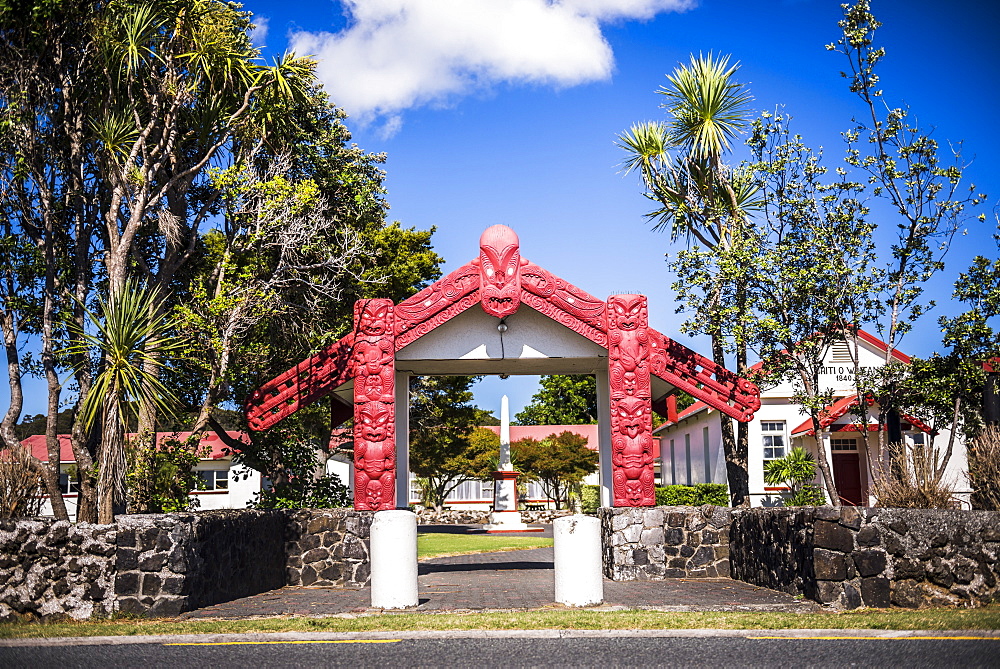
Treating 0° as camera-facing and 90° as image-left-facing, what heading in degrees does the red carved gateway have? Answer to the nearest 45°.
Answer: approximately 0°

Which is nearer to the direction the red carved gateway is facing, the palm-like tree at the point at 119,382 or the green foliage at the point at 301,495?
the palm-like tree

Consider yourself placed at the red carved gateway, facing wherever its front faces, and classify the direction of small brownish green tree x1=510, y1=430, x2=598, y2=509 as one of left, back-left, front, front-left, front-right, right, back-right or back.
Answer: back

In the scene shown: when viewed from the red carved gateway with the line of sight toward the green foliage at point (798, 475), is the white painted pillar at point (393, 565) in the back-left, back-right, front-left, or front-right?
back-right

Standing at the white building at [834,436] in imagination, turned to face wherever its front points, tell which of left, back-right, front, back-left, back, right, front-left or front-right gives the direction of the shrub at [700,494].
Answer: right

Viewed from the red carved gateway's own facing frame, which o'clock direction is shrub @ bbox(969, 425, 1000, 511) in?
The shrub is roughly at 10 o'clock from the red carved gateway.

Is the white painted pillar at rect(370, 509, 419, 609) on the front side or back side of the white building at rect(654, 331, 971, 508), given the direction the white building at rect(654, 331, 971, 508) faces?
on the front side

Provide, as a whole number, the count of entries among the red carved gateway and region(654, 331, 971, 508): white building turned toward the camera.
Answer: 2

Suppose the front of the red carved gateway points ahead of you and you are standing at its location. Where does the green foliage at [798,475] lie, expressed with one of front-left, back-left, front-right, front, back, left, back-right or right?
back-left

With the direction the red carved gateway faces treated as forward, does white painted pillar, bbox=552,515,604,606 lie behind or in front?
in front
